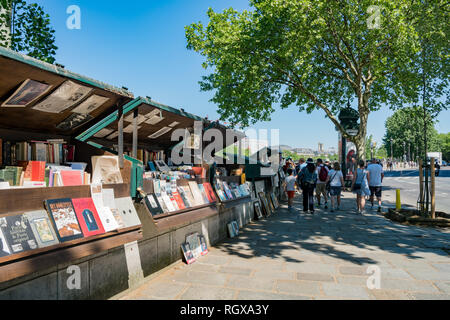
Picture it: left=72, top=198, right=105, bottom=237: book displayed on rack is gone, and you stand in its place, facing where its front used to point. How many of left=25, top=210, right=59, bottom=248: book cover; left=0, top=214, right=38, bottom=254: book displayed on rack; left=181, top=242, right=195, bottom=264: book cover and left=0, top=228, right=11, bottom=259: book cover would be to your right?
3

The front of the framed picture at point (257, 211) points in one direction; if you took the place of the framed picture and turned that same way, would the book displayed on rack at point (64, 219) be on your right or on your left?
on your right

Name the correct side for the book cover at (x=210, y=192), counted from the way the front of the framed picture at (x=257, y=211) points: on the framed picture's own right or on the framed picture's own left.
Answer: on the framed picture's own right

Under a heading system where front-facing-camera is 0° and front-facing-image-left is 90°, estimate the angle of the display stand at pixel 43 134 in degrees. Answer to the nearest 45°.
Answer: approximately 315°

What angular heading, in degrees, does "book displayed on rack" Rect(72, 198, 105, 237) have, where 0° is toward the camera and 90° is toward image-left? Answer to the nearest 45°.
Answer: approximately 315°

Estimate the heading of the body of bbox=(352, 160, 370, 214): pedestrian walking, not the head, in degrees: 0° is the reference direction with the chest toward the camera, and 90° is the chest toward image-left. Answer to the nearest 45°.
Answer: approximately 180°

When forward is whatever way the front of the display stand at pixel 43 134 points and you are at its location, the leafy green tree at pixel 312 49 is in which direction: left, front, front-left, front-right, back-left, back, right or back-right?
left

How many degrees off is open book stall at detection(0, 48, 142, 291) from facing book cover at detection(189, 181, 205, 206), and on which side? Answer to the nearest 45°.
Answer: approximately 90° to its left

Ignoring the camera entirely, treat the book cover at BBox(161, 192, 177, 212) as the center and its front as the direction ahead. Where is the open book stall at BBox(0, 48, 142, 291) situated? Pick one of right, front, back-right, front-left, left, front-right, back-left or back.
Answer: right

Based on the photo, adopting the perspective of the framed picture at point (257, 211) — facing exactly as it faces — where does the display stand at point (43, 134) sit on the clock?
The display stand is roughly at 2 o'clock from the framed picture.
